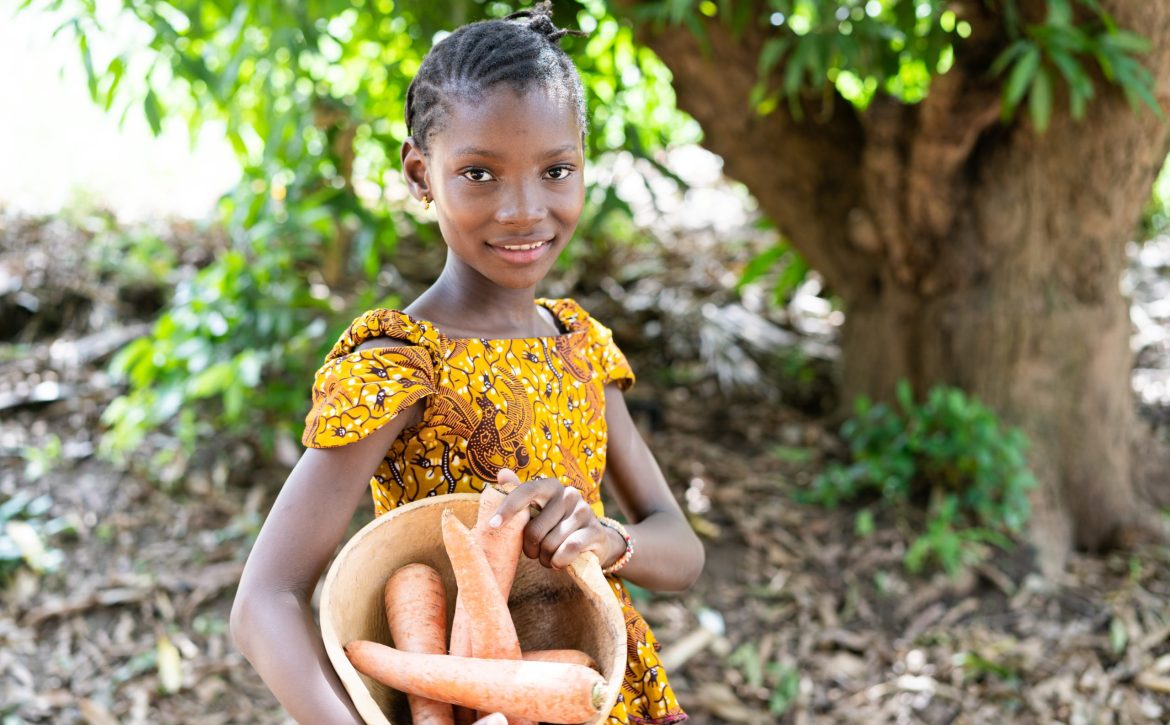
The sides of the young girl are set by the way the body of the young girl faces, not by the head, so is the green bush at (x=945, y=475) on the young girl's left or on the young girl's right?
on the young girl's left

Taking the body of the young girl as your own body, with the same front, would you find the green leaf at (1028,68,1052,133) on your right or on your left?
on your left

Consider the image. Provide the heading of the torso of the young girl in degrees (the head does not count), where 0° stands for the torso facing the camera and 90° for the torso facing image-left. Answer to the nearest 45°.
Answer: approximately 315°

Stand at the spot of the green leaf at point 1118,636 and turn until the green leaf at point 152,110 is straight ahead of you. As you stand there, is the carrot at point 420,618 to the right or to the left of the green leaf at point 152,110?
left

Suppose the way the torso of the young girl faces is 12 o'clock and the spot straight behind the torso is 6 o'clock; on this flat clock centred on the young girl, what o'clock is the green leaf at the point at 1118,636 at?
The green leaf is roughly at 9 o'clock from the young girl.

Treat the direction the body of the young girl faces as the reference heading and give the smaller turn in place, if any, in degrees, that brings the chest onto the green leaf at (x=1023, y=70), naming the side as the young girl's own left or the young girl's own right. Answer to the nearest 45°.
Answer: approximately 90° to the young girl's own left

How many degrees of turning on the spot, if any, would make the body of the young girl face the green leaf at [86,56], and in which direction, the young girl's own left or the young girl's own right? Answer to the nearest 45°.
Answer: approximately 180°
